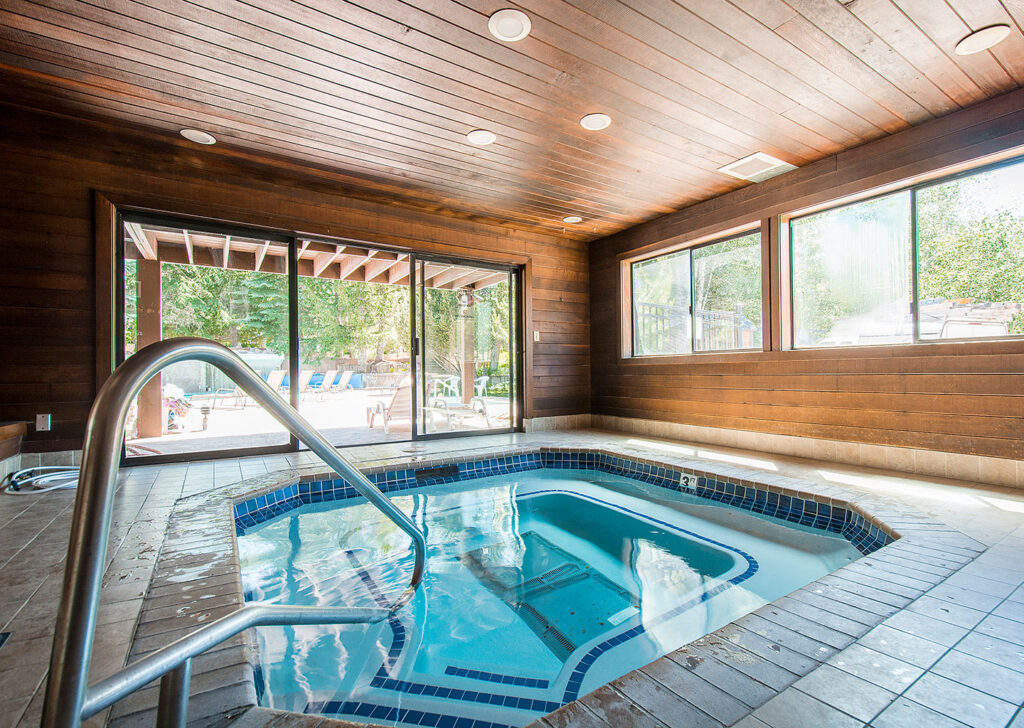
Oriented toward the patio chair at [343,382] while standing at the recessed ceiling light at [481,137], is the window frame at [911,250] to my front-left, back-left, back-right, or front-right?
back-right

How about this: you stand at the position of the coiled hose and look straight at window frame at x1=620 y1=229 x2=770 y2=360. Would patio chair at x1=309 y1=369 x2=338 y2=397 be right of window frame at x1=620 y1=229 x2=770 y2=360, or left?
left

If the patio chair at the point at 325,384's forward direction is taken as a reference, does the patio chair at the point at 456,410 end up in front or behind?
behind

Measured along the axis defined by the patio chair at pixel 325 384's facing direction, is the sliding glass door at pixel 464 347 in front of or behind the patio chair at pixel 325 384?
behind

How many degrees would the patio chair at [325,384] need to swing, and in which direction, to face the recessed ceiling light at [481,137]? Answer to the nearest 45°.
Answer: approximately 135° to its left

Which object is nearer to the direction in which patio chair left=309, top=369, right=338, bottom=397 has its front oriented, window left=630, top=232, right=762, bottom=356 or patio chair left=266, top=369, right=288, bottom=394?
the patio chair

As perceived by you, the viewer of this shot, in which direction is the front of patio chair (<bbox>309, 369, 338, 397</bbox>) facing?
facing to the left of the viewer
